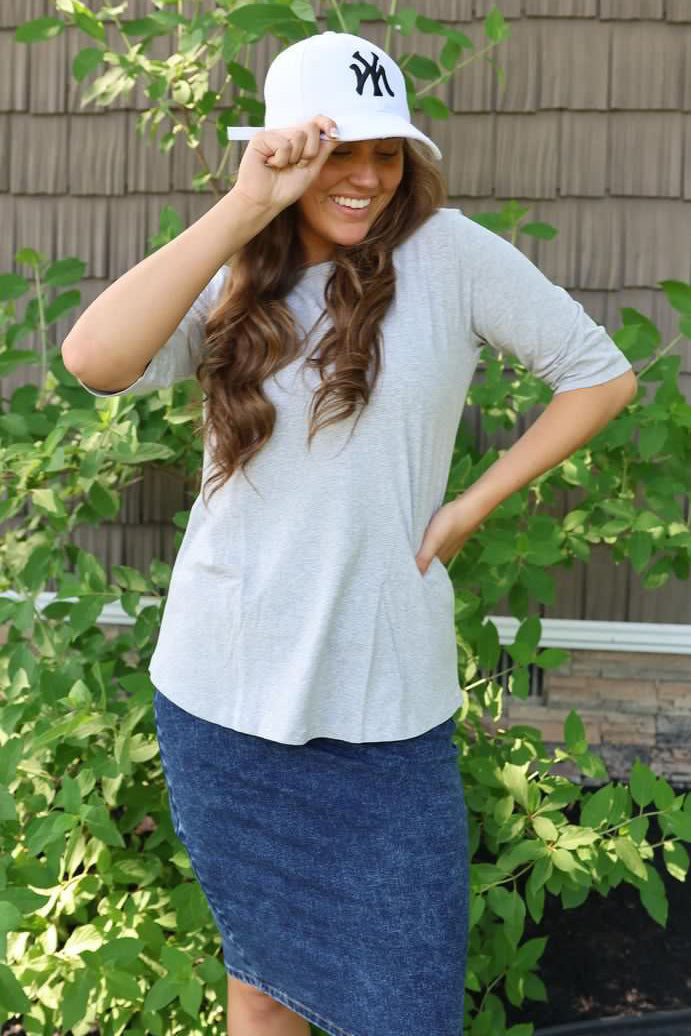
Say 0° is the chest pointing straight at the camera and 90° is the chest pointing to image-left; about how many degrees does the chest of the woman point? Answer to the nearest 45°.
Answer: approximately 0°

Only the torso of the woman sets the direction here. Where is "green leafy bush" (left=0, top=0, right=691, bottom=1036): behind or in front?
behind
